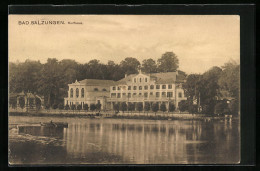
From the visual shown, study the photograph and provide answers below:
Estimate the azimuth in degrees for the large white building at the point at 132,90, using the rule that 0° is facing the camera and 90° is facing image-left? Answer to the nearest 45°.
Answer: approximately 0°
